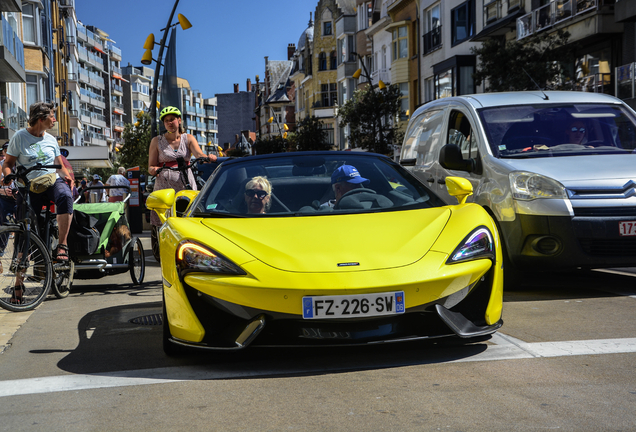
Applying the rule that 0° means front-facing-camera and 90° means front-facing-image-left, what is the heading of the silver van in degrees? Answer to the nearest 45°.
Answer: approximately 315°

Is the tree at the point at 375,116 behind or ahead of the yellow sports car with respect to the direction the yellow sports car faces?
behind

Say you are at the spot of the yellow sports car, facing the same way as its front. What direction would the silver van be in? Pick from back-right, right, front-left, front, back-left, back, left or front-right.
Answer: back-left

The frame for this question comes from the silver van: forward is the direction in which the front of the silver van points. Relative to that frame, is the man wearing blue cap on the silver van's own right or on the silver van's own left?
on the silver van's own right

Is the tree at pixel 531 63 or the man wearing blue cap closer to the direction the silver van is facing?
the man wearing blue cap

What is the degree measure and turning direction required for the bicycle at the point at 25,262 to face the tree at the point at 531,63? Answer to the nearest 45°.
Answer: approximately 180°

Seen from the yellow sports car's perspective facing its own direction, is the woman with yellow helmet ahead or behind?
behind

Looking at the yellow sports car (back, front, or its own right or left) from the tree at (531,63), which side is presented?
back

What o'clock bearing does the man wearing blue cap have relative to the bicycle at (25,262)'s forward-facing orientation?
The man wearing blue cap is roughly at 9 o'clock from the bicycle.

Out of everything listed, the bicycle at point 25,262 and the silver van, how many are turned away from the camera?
0
